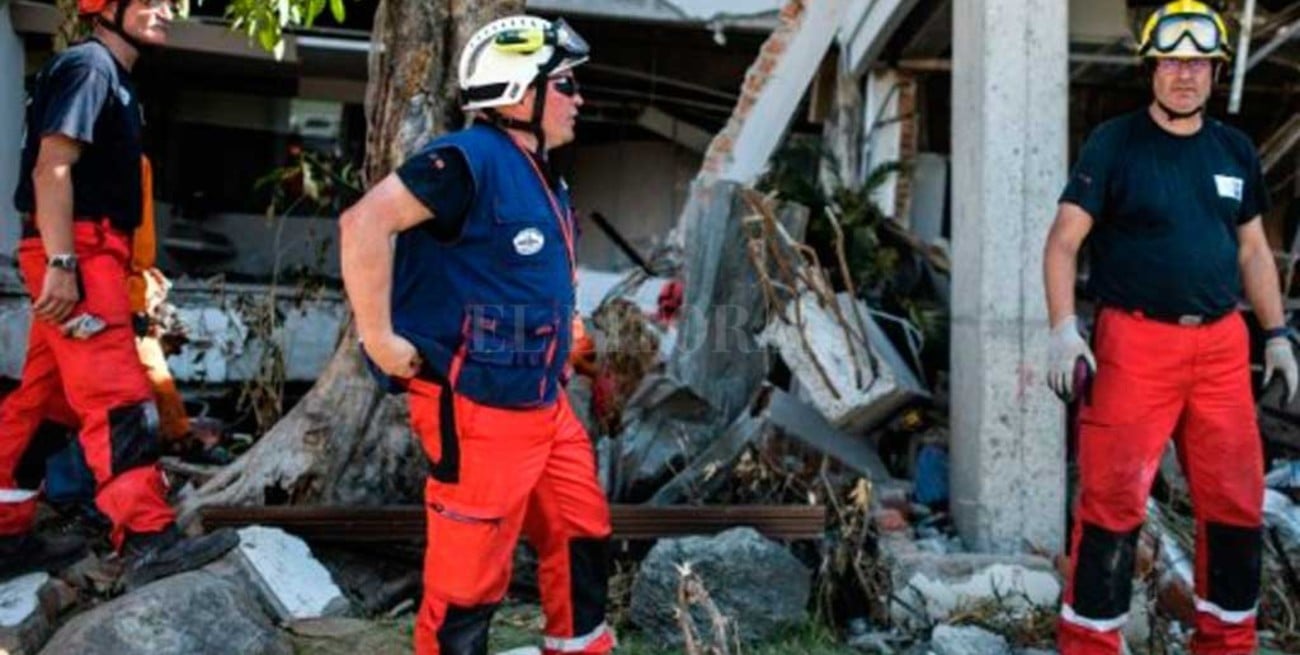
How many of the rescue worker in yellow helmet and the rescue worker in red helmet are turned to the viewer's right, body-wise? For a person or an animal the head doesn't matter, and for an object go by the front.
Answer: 1

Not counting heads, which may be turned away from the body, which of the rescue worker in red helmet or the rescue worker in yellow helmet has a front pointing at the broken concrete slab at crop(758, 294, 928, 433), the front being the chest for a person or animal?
the rescue worker in red helmet

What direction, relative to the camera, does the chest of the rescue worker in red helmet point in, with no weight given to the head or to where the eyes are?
to the viewer's right

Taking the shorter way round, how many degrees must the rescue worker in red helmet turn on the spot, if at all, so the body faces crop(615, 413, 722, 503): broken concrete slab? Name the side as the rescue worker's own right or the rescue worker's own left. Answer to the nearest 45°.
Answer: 0° — they already face it

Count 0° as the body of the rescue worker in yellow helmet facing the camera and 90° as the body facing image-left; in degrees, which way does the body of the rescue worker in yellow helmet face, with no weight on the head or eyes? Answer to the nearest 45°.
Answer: approximately 0°

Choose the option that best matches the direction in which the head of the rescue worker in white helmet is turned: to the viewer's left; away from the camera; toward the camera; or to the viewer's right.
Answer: to the viewer's right

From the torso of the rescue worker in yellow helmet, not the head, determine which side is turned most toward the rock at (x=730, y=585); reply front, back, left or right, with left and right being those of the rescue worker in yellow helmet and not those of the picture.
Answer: right

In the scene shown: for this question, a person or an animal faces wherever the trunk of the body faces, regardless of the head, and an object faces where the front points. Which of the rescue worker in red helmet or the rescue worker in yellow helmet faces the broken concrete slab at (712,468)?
the rescue worker in red helmet

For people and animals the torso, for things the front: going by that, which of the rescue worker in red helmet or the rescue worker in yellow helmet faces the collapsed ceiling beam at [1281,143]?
the rescue worker in red helmet
